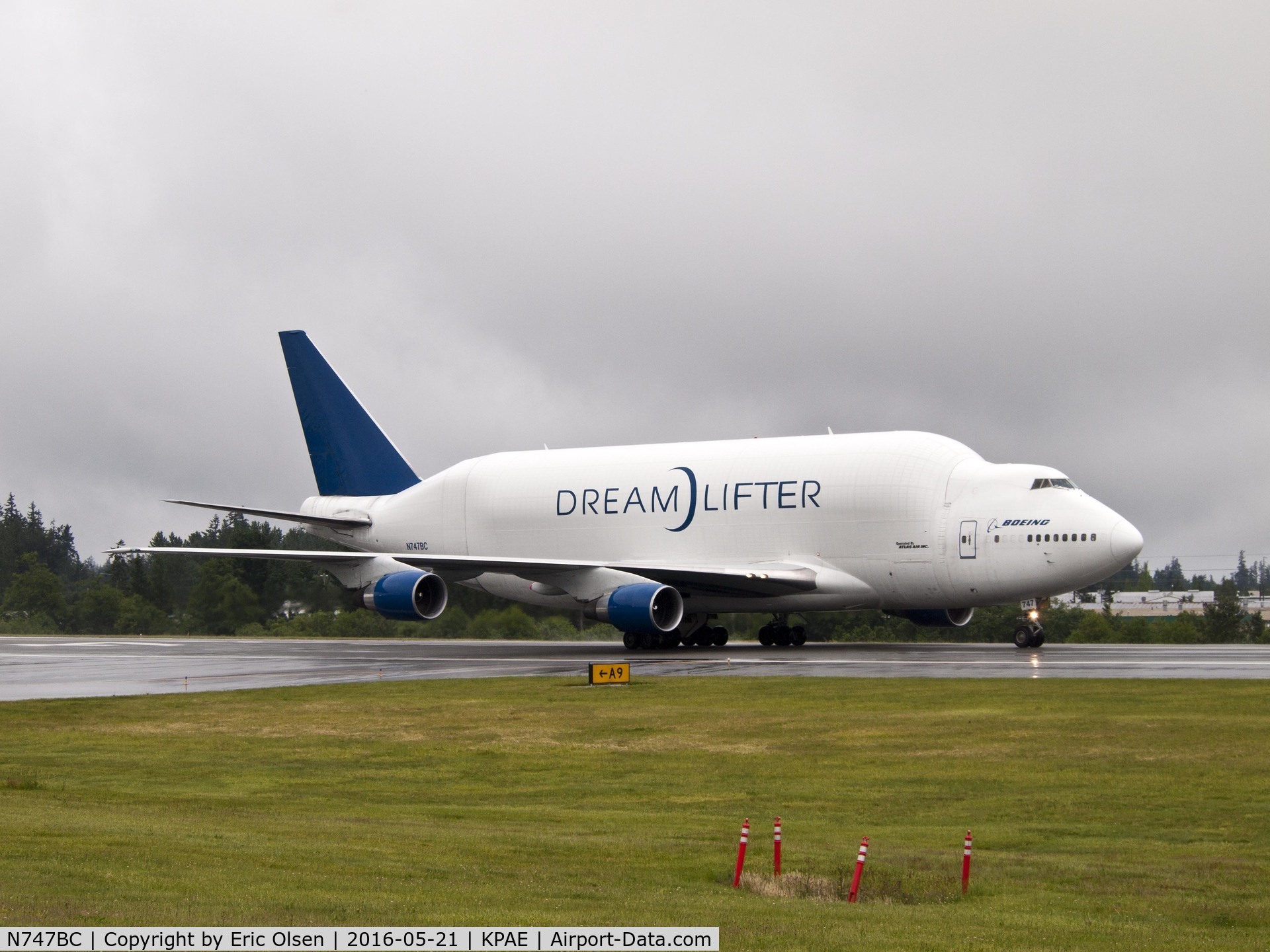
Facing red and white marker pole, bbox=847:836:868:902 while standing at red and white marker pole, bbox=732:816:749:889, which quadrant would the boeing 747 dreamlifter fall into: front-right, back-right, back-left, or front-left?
back-left

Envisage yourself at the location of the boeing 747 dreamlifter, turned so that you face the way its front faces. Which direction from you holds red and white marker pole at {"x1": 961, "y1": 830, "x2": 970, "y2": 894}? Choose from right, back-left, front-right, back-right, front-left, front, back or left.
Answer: front-right

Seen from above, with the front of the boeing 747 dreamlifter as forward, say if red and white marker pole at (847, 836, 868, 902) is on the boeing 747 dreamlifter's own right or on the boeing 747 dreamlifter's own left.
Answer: on the boeing 747 dreamlifter's own right

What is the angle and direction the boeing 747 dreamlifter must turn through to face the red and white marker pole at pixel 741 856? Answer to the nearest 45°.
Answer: approximately 45° to its right

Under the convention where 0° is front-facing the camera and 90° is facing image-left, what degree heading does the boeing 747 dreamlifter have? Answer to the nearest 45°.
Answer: approximately 315°
